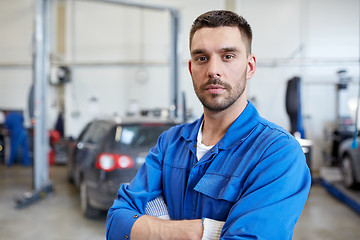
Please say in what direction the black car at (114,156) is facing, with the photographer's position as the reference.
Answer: facing away from the viewer and to the left of the viewer

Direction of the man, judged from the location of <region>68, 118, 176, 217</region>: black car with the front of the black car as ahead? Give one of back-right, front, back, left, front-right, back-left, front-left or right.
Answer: back-left

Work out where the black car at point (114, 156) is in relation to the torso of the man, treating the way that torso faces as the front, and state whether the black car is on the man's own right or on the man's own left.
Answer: on the man's own right

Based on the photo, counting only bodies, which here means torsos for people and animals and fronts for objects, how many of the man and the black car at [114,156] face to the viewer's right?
0

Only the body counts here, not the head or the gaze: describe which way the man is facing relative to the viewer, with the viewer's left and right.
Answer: facing the viewer and to the left of the viewer
